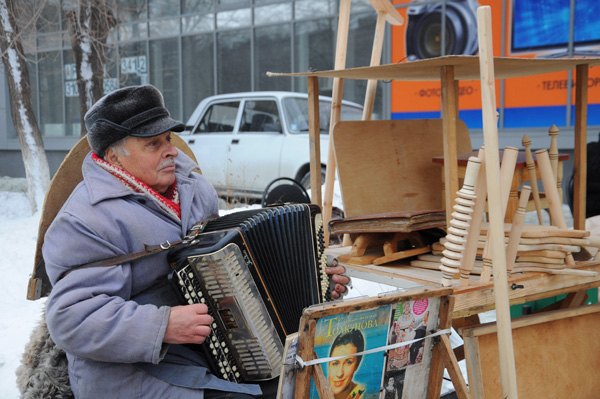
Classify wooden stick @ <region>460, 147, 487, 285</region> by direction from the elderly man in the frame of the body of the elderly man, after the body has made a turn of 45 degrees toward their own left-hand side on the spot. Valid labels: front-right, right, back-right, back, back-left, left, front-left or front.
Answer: front

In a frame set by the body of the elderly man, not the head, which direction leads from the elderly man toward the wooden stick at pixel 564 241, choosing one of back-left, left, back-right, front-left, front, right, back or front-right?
front-left

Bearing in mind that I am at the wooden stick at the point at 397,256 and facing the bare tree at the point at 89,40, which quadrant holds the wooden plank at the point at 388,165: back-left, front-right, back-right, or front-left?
front-right

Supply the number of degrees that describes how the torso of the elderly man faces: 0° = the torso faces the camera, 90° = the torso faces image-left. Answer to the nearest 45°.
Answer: approximately 315°

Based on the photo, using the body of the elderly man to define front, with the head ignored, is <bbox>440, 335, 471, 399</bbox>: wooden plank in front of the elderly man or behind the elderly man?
in front

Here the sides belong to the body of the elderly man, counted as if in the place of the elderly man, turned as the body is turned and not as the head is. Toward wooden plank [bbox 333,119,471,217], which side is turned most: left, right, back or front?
left

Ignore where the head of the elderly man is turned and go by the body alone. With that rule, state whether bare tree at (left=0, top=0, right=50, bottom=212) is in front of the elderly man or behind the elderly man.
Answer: behind

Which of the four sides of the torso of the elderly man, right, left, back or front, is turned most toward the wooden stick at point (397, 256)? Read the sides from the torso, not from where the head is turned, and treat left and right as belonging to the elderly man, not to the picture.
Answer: left

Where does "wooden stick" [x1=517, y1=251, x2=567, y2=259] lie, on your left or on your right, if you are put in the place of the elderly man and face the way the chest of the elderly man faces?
on your left

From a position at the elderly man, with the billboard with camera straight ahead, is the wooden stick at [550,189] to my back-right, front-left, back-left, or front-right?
front-right

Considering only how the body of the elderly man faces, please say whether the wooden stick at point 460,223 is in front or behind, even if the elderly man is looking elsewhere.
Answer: in front

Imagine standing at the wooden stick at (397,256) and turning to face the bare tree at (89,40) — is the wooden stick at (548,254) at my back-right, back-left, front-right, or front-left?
back-right

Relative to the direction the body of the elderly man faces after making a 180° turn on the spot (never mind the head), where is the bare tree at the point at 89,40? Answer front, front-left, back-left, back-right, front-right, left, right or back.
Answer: front-right
